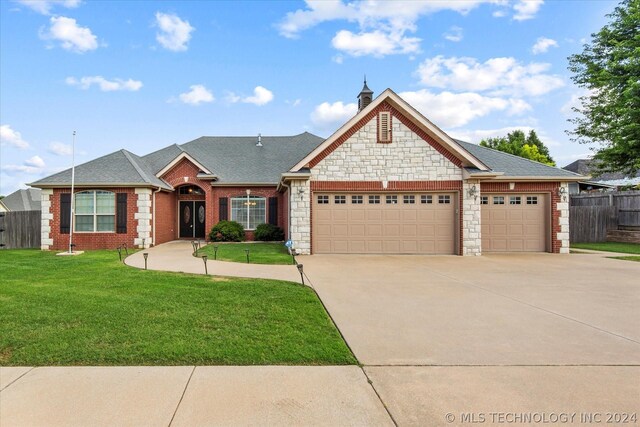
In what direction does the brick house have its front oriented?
toward the camera

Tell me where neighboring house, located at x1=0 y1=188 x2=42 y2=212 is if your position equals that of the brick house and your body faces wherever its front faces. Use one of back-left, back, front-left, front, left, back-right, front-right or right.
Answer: back-right

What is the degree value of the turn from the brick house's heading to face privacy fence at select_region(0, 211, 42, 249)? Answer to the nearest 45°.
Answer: approximately 90° to its right
